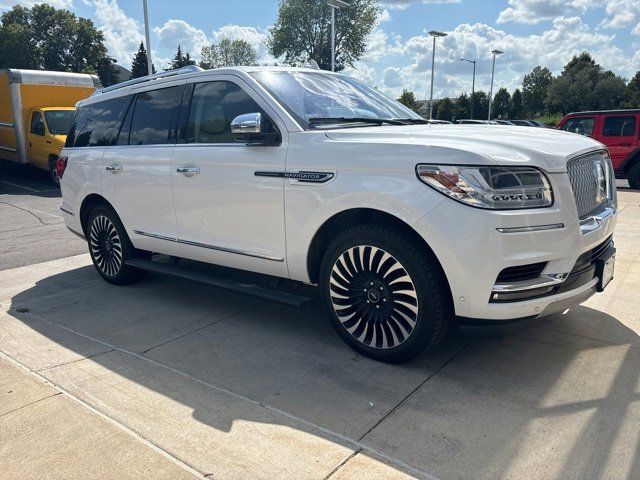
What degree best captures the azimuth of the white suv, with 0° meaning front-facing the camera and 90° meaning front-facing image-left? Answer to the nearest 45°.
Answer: approximately 315°

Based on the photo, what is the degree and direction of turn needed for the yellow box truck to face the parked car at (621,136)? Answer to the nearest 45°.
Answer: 0° — it already faces it

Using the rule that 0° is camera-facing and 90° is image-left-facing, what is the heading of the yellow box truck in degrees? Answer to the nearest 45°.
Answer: approximately 315°

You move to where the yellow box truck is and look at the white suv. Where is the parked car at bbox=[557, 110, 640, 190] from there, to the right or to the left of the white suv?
left

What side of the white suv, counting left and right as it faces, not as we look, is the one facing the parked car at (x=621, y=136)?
left

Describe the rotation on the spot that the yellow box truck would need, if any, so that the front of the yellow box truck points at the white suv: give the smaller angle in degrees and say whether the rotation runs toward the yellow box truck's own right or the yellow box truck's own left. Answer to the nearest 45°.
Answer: approximately 45° to the yellow box truck's own right

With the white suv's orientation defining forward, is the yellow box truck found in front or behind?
behind
